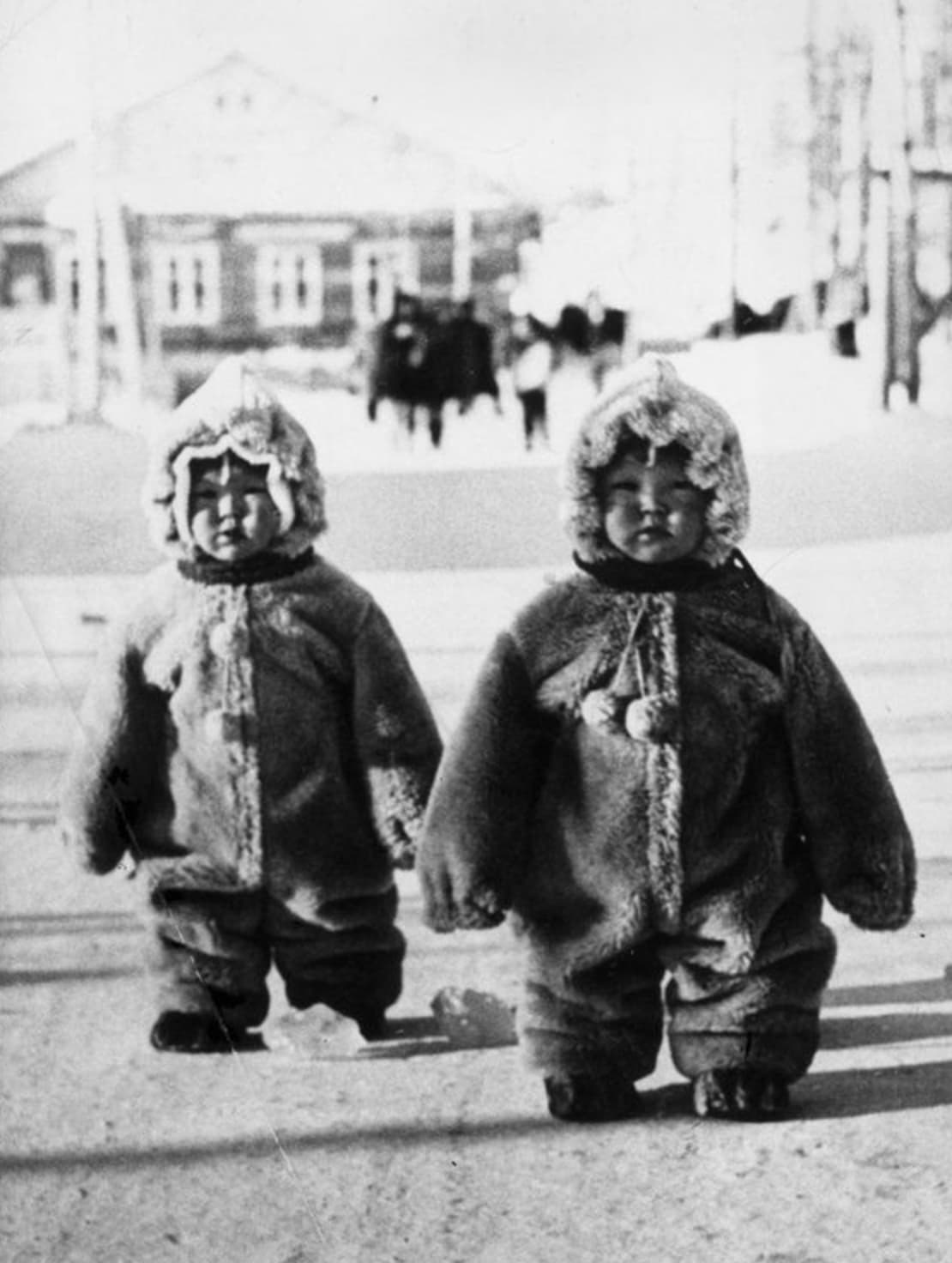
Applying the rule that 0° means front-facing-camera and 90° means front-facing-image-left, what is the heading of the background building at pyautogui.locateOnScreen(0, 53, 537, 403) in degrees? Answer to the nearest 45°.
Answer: approximately 0°
